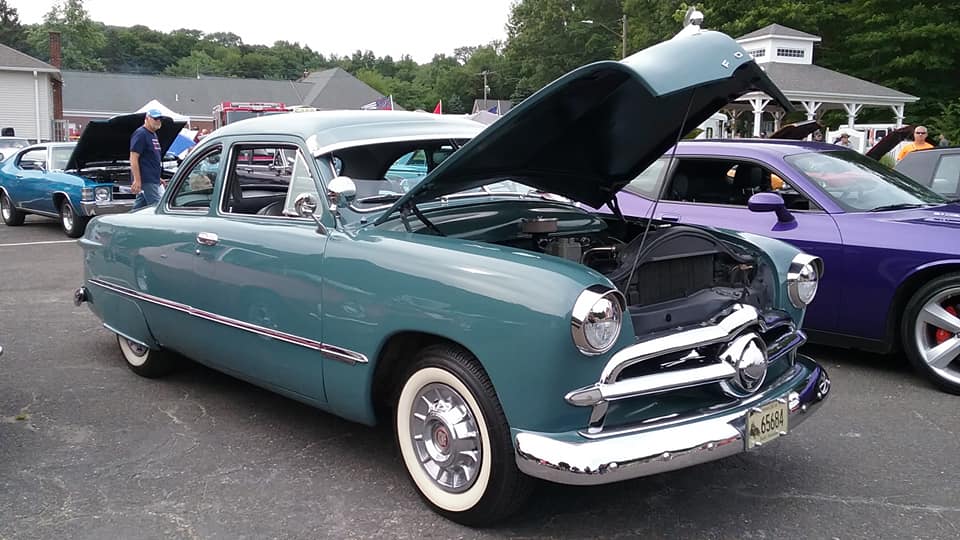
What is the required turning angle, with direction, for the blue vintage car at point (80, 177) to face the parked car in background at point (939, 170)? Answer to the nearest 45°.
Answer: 0° — it already faces it

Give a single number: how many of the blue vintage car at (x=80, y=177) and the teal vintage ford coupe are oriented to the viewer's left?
0

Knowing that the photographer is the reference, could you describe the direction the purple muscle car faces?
facing the viewer and to the right of the viewer

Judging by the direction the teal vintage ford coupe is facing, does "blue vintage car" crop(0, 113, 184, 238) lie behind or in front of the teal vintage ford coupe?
behind

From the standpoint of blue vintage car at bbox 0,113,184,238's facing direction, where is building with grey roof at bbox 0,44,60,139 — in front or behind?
behind

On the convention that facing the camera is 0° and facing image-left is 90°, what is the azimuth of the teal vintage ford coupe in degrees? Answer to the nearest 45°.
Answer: approximately 315°

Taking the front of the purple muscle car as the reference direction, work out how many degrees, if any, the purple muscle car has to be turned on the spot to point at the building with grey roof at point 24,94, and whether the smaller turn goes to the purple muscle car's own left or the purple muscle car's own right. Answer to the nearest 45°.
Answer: approximately 180°

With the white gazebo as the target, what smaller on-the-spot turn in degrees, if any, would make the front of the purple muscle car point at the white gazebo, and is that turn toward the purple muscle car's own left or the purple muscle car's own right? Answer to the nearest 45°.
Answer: approximately 135° to the purple muscle car's own left

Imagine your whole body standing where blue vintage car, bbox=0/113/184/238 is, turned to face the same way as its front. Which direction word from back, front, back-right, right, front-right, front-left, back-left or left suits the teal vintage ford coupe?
front-right

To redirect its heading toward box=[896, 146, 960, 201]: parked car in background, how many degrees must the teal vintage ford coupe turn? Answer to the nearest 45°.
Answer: approximately 90° to its left

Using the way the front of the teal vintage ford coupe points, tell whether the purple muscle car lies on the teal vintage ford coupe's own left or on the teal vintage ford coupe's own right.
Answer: on the teal vintage ford coupe's own left
